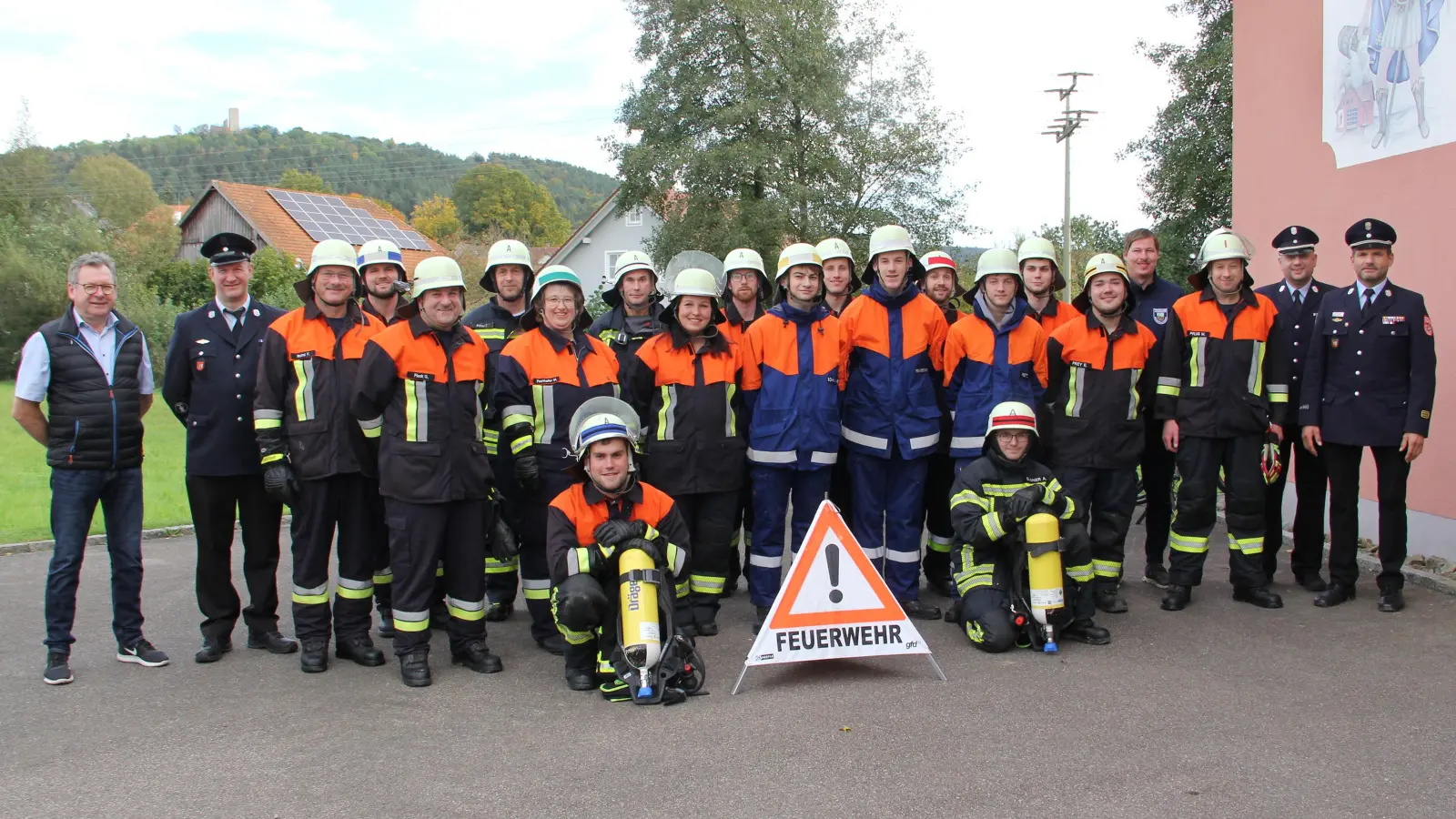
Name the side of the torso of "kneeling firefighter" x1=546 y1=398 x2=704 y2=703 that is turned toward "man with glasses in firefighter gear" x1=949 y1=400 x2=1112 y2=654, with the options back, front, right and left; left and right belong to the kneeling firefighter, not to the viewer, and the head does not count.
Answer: left

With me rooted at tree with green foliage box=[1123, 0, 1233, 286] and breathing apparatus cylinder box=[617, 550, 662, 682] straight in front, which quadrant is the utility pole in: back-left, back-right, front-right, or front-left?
back-right

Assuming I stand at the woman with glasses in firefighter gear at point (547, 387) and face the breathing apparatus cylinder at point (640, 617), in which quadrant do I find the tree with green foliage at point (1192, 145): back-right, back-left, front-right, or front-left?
back-left

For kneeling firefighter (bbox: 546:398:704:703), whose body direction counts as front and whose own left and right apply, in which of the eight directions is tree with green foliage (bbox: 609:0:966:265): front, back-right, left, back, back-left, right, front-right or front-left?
back

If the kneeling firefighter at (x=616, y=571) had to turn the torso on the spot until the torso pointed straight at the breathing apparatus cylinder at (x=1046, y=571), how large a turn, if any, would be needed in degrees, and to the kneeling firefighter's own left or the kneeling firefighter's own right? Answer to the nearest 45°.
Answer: approximately 90° to the kneeling firefighter's own left

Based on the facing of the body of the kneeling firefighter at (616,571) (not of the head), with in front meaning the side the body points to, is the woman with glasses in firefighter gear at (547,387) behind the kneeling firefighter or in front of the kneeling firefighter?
behind

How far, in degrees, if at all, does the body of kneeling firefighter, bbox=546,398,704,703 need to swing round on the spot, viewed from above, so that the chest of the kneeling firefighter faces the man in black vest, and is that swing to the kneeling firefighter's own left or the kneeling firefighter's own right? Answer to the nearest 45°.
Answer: approximately 90° to the kneeling firefighter's own right

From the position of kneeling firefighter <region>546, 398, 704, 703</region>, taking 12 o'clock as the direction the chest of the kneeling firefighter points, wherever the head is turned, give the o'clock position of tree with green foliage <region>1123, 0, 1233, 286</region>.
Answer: The tree with green foliage is roughly at 7 o'clock from the kneeling firefighter.

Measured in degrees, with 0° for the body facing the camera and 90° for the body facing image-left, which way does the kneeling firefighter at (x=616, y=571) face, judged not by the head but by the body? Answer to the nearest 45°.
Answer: approximately 0°
